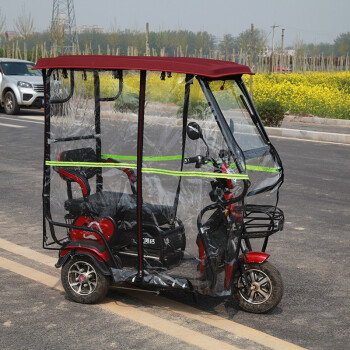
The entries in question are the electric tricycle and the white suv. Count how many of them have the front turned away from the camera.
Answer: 0

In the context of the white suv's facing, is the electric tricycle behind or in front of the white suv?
in front

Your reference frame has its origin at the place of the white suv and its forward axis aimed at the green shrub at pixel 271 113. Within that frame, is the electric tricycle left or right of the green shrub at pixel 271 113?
right

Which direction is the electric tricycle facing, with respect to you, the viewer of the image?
facing the viewer and to the right of the viewer

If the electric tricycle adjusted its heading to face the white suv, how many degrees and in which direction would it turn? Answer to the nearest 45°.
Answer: approximately 135° to its left

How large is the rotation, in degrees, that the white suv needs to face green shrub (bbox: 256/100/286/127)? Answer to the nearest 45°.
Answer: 0° — it already faces it
